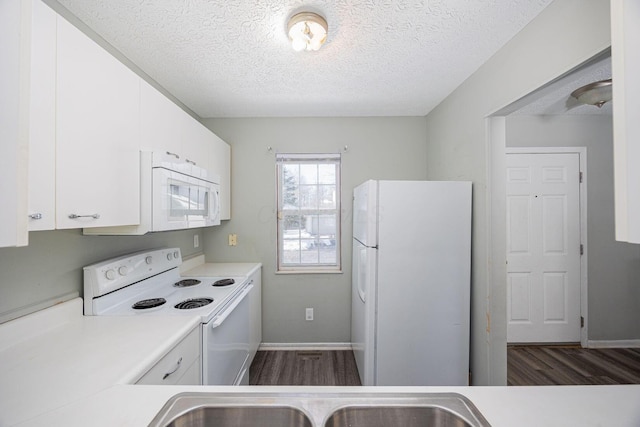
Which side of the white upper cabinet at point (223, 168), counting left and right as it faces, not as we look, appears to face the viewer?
right

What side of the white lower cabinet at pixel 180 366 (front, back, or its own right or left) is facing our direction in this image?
right

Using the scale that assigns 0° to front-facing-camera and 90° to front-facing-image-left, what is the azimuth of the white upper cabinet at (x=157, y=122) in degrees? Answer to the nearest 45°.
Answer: approximately 270°

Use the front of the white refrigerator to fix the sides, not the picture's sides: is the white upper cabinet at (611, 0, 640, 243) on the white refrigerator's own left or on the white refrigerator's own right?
on the white refrigerator's own left

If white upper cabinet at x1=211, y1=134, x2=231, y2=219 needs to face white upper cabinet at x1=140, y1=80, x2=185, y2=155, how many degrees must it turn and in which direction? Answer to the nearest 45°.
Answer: approximately 90° to its right

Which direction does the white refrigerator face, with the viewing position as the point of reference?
facing to the left of the viewer

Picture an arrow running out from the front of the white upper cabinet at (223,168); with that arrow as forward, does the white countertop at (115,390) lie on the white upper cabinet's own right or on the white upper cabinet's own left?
on the white upper cabinet's own right
